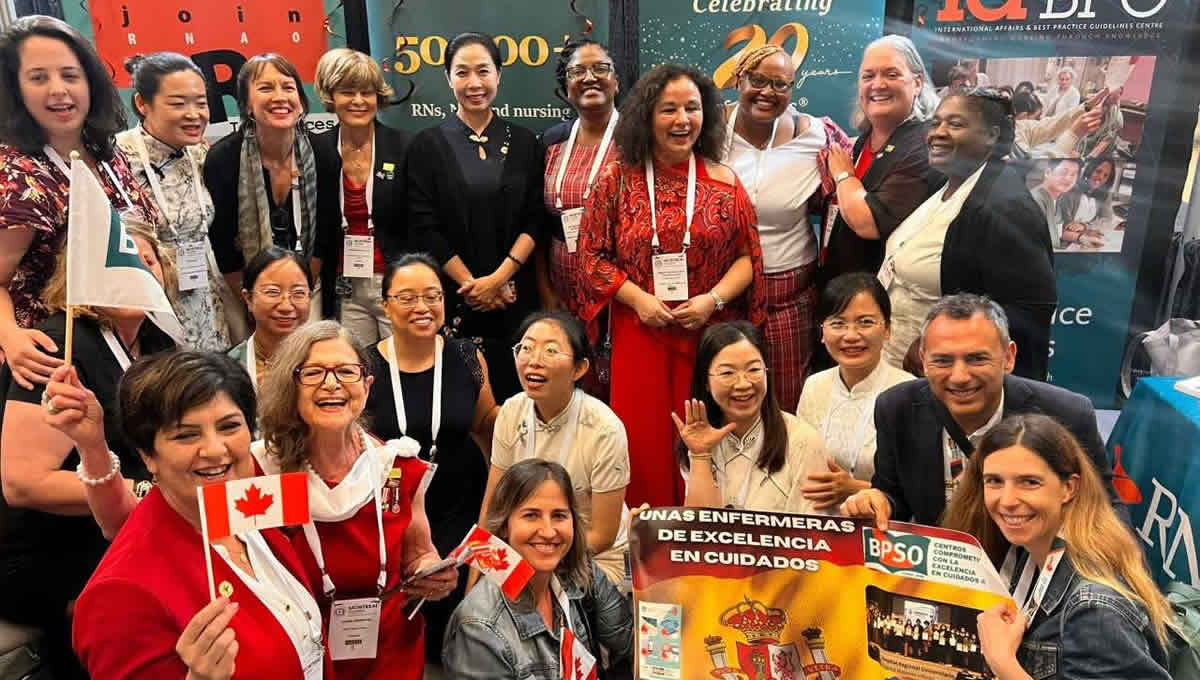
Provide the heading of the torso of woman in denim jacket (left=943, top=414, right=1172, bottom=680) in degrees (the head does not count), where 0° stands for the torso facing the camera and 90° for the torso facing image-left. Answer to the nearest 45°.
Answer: approximately 45°

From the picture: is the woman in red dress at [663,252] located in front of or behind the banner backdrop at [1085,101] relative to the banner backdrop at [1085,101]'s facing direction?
in front

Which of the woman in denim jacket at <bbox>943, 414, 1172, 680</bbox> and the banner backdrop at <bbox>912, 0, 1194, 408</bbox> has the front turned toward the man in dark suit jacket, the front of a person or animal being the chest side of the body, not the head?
the banner backdrop

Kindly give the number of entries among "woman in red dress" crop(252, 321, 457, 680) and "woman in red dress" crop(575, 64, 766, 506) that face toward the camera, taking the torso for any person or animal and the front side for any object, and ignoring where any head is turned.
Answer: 2

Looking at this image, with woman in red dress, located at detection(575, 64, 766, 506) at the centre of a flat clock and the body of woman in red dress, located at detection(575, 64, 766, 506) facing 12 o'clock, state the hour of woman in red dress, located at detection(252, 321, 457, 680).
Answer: woman in red dress, located at detection(252, 321, 457, 680) is roughly at 1 o'clock from woman in red dress, located at detection(575, 64, 766, 506).

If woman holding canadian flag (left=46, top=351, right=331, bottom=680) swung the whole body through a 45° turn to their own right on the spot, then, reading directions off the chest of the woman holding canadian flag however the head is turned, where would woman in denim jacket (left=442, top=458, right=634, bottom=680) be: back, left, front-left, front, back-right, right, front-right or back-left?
left

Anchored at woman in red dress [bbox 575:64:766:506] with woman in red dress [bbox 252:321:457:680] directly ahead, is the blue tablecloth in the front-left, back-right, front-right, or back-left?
back-left

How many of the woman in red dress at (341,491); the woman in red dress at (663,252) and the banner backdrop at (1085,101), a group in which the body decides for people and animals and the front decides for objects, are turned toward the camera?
3

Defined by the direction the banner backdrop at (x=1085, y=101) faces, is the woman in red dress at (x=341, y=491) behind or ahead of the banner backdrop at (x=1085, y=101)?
ahead

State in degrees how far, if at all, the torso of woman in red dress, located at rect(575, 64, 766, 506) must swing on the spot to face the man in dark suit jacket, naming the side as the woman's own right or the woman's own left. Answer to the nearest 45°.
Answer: approximately 45° to the woman's own left
